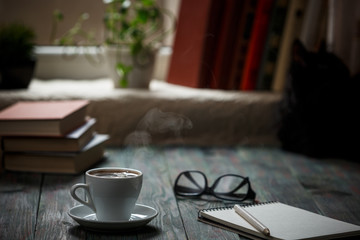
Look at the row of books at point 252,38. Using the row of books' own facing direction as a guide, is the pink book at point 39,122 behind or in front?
in front

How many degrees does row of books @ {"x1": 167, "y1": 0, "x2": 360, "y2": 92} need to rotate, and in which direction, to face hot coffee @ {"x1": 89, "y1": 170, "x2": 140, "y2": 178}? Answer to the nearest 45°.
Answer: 0° — it already faces it

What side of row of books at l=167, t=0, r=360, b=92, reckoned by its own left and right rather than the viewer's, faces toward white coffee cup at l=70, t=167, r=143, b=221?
front

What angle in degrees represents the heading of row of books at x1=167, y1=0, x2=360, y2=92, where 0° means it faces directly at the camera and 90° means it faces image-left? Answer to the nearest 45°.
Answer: approximately 0°

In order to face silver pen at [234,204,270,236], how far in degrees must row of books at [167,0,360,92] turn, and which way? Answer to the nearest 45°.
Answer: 0° — it already faces it

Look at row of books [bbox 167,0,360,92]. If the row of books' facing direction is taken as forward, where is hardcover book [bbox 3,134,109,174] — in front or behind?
in front

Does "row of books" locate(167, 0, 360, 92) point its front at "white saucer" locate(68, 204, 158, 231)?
yes

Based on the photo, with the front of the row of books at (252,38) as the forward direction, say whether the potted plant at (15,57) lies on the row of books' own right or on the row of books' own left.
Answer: on the row of books' own right

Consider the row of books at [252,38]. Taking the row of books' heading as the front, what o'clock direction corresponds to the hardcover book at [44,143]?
The hardcover book is roughly at 1 o'clock from the row of books.

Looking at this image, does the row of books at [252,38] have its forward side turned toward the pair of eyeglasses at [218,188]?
yes
